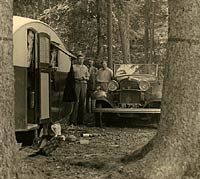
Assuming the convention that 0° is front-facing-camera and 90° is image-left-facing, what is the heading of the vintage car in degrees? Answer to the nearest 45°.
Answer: approximately 0°

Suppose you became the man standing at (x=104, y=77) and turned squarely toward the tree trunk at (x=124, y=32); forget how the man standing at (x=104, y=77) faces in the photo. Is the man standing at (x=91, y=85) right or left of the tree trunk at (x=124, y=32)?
left

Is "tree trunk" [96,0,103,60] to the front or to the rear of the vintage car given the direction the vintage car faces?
to the rear

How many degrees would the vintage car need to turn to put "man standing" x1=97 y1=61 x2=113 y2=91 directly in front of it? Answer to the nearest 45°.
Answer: approximately 45° to its right

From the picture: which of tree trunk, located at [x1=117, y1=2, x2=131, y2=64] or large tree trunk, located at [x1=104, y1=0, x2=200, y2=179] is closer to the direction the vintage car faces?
the large tree trunk
